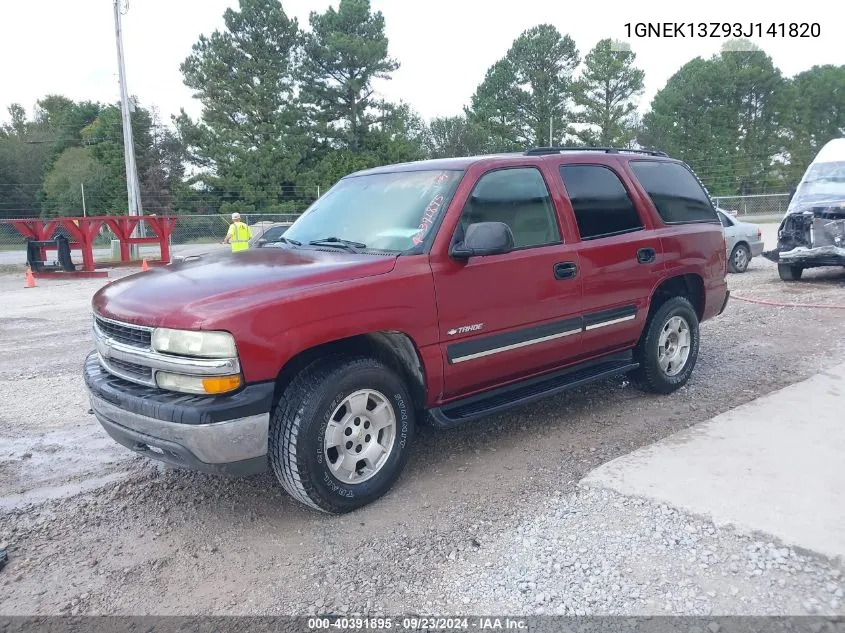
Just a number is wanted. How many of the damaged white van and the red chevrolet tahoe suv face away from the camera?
0

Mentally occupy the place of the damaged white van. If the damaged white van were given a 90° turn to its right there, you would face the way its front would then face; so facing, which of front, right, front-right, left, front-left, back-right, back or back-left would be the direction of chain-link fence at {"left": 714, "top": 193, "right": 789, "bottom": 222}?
right

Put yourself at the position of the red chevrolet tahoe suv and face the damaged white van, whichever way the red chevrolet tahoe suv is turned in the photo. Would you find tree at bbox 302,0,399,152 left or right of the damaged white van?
left

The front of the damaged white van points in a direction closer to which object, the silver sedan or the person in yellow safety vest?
the person in yellow safety vest

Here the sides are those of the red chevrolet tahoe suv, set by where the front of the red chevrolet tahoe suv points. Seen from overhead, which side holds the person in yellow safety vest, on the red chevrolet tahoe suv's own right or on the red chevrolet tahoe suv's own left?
on the red chevrolet tahoe suv's own right

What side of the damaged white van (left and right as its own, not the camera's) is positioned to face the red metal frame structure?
right

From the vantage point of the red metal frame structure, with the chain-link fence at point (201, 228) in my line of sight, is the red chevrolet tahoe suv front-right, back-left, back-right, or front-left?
back-right

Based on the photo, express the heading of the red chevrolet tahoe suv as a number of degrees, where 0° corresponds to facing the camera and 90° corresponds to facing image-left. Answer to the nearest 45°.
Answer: approximately 45°

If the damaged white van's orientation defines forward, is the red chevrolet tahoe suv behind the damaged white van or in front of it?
in front

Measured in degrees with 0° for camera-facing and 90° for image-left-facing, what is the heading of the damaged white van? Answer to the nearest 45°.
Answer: approximately 0°

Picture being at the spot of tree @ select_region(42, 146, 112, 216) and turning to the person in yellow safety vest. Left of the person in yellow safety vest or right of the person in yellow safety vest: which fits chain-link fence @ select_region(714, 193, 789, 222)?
left

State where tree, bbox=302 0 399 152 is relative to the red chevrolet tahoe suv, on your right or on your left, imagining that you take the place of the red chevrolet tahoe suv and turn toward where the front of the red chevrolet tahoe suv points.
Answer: on your right

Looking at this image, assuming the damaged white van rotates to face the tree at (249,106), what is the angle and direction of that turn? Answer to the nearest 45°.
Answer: approximately 135° to its right
